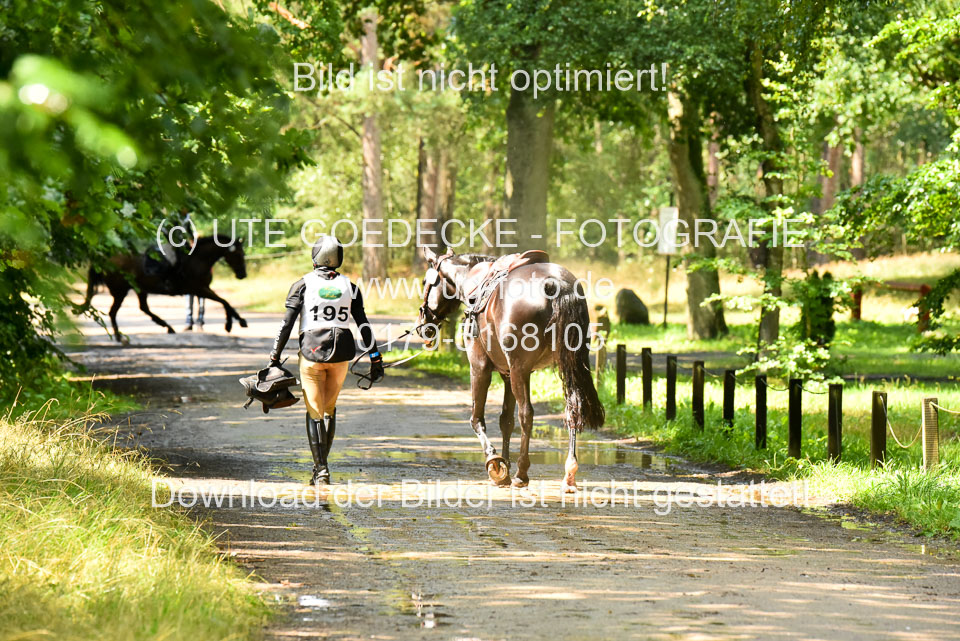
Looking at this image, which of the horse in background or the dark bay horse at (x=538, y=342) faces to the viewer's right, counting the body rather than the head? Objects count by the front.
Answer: the horse in background

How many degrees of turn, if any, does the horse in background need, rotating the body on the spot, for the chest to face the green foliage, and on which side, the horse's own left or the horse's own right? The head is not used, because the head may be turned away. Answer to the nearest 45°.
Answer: approximately 90° to the horse's own right

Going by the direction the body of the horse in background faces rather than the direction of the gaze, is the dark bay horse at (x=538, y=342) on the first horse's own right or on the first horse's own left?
on the first horse's own right

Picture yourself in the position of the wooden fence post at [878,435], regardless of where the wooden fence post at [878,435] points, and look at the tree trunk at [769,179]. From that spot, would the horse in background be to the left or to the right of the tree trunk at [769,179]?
left

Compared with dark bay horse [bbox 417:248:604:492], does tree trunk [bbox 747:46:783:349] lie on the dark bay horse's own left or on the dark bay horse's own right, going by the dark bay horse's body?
on the dark bay horse's own right

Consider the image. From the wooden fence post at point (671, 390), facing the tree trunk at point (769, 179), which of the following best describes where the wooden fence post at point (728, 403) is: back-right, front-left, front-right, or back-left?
back-right

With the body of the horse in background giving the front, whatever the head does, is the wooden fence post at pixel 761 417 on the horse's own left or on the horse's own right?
on the horse's own right

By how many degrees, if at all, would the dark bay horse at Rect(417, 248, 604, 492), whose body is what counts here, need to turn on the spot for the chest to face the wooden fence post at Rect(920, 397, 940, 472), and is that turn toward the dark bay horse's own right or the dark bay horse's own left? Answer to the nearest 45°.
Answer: approximately 135° to the dark bay horse's own right

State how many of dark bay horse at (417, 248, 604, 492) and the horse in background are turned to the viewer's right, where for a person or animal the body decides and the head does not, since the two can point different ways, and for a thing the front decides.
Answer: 1

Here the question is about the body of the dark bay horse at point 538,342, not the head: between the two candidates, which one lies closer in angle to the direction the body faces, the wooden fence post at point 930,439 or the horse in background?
the horse in background

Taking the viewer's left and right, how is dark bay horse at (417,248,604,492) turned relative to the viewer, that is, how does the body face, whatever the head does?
facing away from the viewer and to the left of the viewer

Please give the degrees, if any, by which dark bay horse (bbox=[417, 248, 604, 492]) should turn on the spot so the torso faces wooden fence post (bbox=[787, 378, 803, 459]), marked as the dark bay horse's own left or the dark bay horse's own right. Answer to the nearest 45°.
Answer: approximately 90° to the dark bay horse's own right

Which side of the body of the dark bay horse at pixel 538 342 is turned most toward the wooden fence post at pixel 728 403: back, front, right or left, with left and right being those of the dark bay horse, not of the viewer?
right

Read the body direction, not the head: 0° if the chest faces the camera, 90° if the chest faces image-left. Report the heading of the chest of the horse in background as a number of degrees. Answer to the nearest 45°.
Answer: approximately 270°
